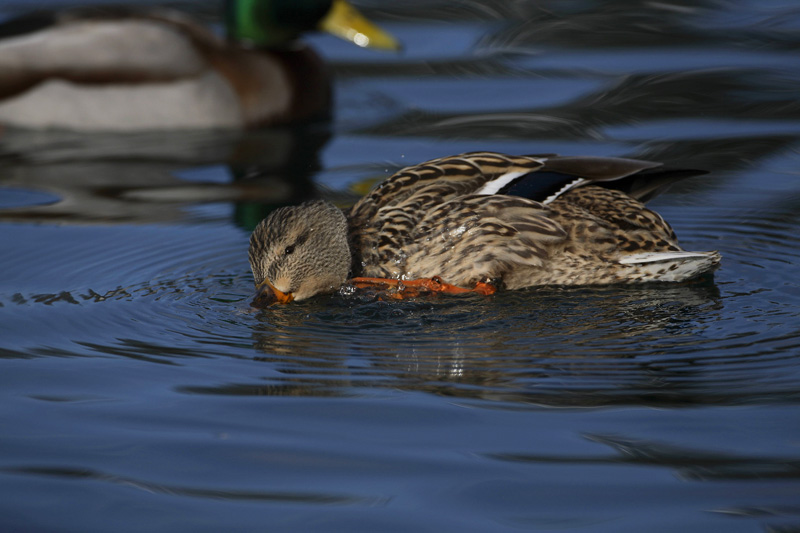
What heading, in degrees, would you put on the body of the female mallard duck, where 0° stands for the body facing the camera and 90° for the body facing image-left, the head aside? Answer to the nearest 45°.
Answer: approximately 90°

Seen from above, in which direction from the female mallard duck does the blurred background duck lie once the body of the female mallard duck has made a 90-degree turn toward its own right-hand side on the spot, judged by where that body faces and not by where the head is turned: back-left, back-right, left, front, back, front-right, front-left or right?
front-left

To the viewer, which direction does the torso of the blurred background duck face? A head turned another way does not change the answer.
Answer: to the viewer's right
